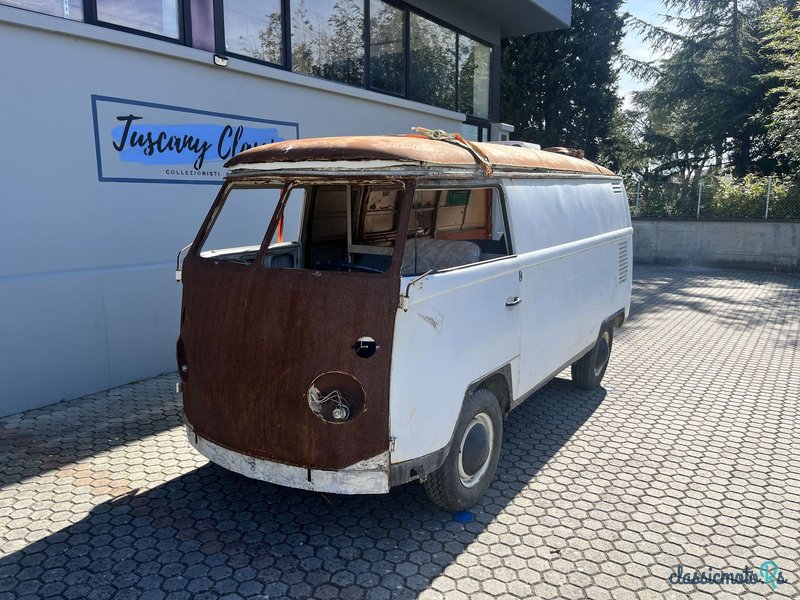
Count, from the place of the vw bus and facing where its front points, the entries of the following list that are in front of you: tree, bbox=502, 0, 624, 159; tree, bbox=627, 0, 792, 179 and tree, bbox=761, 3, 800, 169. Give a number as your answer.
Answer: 0

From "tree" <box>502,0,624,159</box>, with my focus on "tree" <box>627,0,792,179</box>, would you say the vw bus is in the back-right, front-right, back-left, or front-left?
back-right

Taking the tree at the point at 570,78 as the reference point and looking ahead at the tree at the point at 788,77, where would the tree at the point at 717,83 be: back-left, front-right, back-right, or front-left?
front-left

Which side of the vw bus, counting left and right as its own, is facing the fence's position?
back

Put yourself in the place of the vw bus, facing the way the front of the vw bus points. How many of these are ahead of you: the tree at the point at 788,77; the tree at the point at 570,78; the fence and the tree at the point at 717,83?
0

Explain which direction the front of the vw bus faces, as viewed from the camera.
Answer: facing the viewer and to the left of the viewer

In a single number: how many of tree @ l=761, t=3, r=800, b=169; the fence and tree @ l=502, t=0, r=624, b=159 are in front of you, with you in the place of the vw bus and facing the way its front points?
0

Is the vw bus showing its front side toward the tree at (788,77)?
no

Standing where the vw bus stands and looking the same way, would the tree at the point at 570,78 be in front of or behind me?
behind

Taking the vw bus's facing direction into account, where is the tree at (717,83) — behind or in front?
behind
